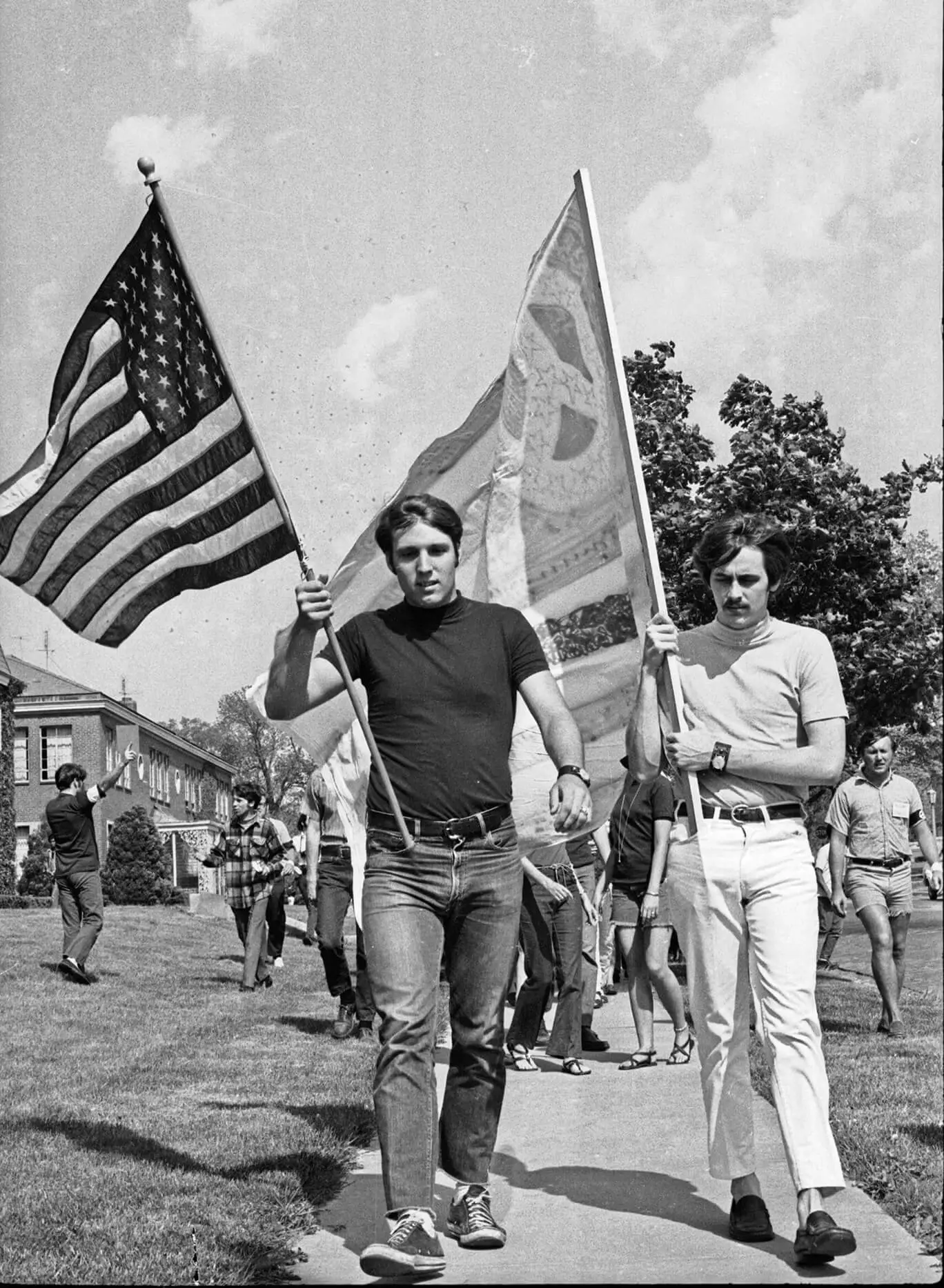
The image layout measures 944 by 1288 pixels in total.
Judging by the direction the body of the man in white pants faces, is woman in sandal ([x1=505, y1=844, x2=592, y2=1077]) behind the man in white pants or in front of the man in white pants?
behind

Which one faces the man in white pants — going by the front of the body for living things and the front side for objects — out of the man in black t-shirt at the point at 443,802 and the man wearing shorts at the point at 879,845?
the man wearing shorts

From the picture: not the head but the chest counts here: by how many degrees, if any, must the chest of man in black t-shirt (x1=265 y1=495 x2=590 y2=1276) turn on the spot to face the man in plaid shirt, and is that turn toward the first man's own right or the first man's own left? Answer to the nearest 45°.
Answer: approximately 180°

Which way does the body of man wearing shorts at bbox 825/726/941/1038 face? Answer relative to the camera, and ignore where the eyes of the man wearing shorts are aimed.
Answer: toward the camera

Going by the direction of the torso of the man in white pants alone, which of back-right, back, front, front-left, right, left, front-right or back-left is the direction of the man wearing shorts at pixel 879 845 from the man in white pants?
back

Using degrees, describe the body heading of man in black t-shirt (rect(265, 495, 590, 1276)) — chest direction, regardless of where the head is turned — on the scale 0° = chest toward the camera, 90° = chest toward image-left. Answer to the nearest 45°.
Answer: approximately 0°

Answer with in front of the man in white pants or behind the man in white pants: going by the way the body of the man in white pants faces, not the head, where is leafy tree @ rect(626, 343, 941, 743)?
behind

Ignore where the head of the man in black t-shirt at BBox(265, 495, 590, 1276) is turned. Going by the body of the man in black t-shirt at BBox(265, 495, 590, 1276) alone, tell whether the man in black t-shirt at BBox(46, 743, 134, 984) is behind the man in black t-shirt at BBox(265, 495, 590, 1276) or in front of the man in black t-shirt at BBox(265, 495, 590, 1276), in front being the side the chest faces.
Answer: behind

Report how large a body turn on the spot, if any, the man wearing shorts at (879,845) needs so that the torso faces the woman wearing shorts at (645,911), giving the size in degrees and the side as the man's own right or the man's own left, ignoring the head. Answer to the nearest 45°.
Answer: approximately 45° to the man's own right

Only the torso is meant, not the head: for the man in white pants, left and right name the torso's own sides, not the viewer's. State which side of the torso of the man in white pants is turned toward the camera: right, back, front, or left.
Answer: front

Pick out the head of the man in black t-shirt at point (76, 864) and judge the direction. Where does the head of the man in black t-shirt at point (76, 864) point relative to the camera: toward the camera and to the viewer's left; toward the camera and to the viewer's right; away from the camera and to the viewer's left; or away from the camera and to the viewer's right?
away from the camera and to the viewer's right
